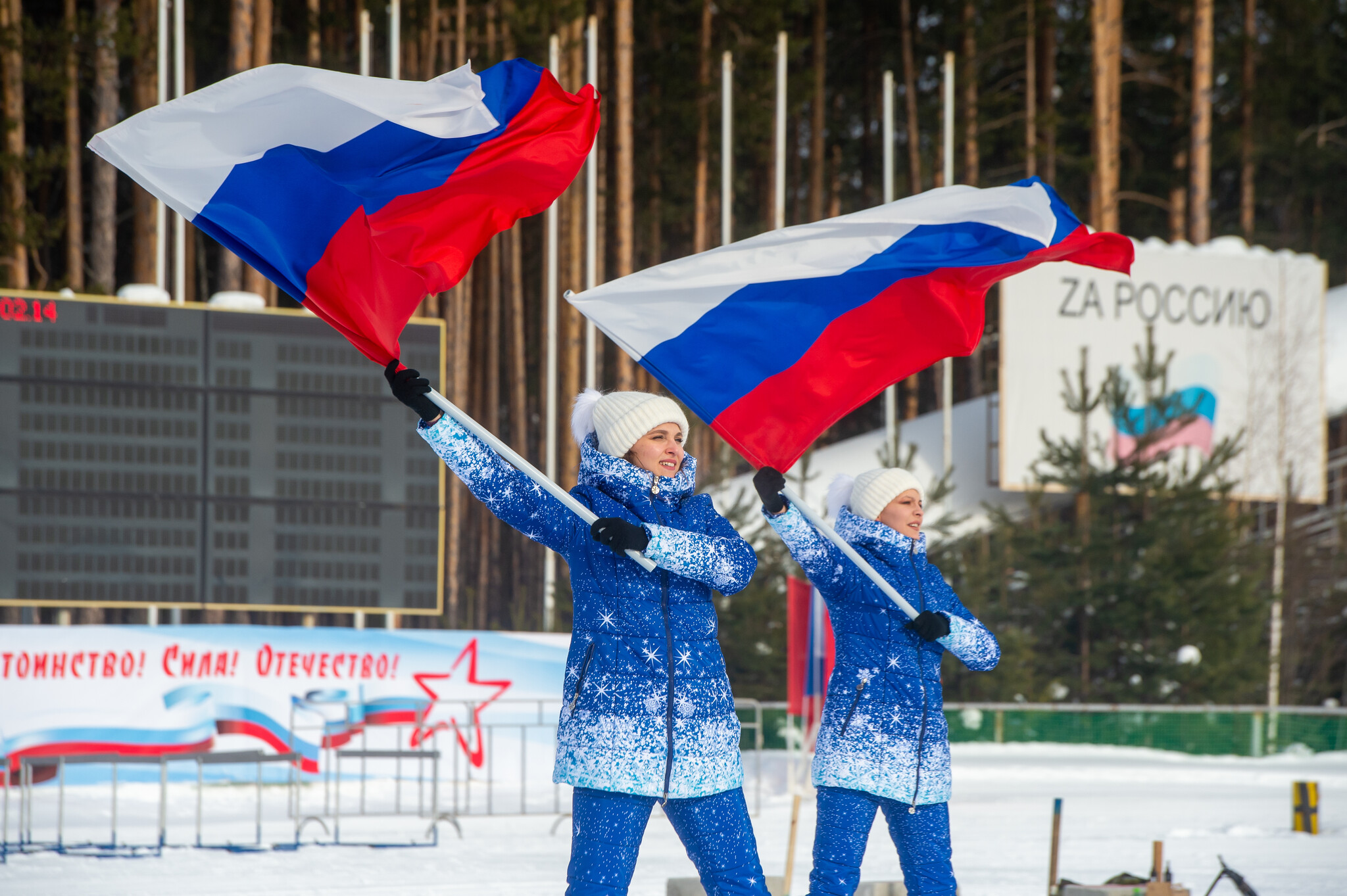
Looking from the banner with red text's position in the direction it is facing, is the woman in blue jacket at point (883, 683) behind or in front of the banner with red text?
in front

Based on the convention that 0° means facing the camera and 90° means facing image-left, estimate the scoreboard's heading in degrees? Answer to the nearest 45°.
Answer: approximately 0°

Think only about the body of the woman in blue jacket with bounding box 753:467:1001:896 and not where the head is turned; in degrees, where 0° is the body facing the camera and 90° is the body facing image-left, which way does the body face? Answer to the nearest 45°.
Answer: approximately 315°

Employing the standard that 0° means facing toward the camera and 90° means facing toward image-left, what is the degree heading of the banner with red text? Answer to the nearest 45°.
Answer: approximately 0°

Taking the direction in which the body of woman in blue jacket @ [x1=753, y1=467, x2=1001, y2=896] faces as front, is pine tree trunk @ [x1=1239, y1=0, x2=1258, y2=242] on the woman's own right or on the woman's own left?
on the woman's own left

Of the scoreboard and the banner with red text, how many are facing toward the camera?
2

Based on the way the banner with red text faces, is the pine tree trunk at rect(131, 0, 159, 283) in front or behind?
behind
